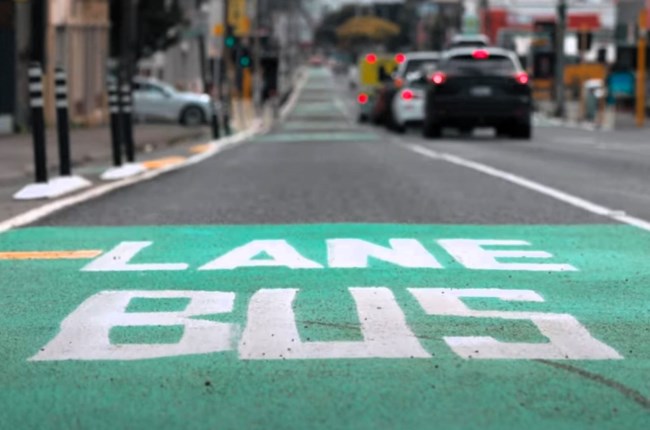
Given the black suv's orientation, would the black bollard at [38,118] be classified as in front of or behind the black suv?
behind

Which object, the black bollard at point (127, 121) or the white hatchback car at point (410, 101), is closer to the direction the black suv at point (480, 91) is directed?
the white hatchback car

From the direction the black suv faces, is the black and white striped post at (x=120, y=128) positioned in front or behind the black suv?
behind

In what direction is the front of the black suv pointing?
away from the camera

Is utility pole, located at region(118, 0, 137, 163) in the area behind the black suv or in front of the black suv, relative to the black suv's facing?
behind
